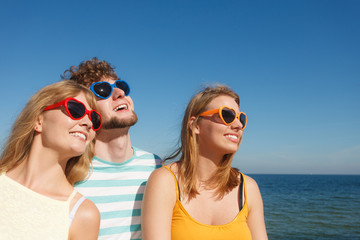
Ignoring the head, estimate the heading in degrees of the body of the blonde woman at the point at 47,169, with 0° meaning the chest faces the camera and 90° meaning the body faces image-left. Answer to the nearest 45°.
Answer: approximately 315°

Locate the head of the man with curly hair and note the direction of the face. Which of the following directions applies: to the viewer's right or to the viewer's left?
to the viewer's right

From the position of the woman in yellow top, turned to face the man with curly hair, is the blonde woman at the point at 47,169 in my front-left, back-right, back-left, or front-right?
front-left

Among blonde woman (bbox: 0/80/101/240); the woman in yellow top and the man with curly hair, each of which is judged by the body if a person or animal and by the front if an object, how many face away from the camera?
0

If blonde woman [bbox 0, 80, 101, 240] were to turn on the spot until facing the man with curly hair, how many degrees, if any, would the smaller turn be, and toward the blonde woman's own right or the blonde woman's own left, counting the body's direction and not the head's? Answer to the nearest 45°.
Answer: approximately 90° to the blonde woman's own left

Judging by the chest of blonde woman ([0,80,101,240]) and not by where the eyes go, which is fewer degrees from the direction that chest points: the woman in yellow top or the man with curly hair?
the woman in yellow top

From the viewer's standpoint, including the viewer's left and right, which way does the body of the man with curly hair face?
facing the viewer and to the right of the viewer

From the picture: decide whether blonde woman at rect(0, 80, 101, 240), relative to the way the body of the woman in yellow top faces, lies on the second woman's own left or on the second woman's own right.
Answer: on the second woman's own right
